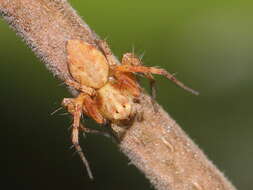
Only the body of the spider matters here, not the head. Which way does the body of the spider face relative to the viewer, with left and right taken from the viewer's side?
facing the viewer and to the right of the viewer
